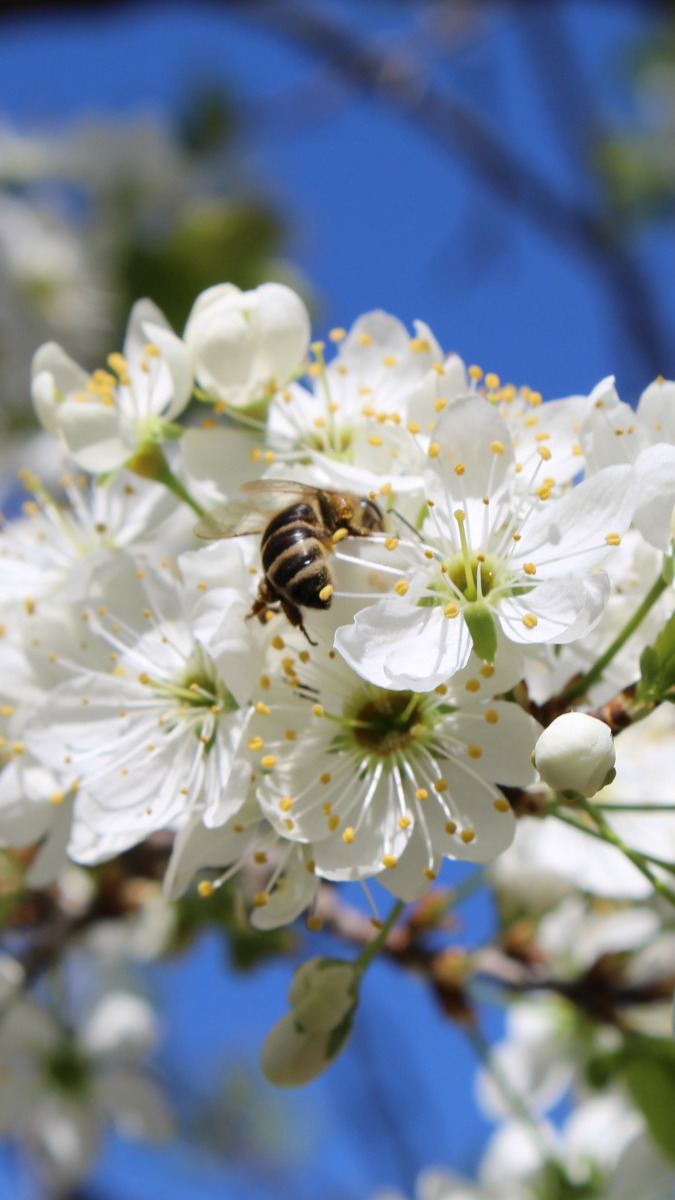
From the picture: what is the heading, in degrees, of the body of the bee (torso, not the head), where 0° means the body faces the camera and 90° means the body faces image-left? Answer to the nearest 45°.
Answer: approximately 270°

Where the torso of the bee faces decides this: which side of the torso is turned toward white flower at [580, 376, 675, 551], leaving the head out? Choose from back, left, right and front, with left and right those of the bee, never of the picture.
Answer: front

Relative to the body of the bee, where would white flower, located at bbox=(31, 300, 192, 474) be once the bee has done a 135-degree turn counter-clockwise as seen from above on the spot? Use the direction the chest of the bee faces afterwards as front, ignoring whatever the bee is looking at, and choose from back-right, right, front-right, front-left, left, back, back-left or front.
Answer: front
